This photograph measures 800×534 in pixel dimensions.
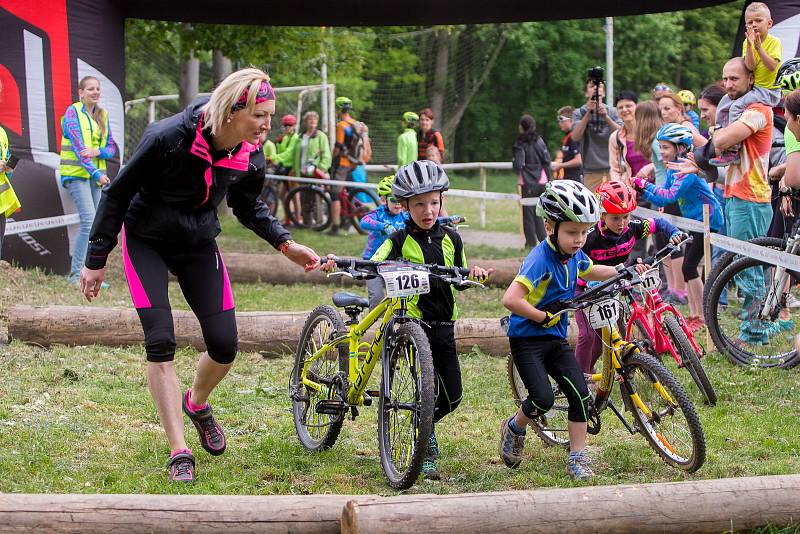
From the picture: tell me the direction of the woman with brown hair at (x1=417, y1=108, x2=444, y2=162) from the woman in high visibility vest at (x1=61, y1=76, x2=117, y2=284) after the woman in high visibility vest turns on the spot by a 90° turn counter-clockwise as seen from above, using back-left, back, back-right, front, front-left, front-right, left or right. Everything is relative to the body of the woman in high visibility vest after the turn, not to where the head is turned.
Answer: front

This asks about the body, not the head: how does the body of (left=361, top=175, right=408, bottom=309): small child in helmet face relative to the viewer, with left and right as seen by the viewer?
facing the viewer and to the right of the viewer

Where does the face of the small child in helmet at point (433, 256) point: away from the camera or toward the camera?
toward the camera

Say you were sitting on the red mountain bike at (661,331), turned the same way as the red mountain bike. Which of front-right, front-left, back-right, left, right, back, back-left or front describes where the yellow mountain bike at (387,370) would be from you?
right

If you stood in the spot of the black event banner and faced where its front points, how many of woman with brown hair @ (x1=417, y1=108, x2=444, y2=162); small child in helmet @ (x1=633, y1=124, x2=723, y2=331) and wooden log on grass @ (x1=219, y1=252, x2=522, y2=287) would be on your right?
0

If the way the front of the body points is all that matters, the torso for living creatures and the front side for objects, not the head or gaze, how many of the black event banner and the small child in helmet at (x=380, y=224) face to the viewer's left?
0

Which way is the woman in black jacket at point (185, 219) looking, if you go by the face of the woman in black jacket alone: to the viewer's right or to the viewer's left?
to the viewer's right

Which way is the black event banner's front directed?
toward the camera

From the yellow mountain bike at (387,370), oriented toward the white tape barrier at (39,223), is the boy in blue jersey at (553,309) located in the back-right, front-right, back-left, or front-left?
back-right

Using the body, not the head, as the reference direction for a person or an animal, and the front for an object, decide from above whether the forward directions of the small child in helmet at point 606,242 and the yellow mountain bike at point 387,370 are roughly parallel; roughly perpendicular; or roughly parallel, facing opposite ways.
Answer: roughly parallel
